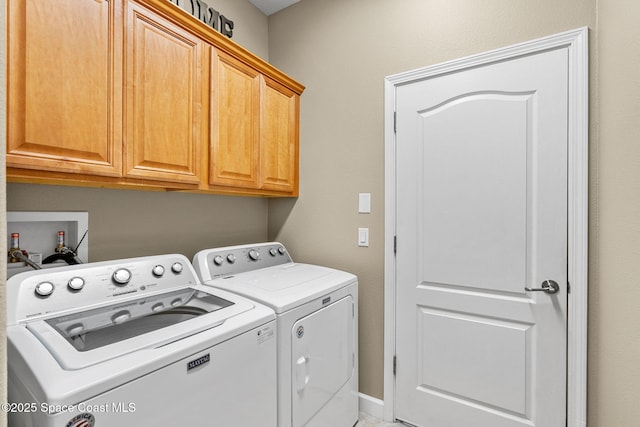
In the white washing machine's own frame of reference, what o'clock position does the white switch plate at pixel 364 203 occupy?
The white switch plate is roughly at 10 o'clock from the white washing machine.

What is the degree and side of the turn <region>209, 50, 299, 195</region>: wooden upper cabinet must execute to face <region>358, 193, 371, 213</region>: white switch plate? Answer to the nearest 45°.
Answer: approximately 45° to its left

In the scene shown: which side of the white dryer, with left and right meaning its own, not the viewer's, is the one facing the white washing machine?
right

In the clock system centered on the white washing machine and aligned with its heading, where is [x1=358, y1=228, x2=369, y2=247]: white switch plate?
The white switch plate is roughly at 10 o'clock from the white washing machine.

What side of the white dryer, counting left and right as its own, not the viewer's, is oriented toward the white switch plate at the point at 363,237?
left
